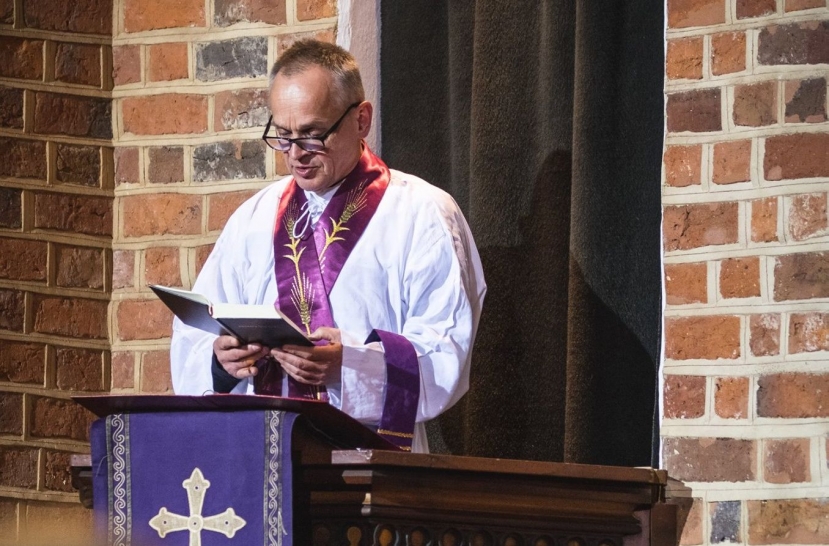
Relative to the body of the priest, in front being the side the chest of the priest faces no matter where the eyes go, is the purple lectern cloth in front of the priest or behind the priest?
in front

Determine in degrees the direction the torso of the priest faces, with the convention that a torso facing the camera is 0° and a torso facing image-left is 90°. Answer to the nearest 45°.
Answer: approximately 45°

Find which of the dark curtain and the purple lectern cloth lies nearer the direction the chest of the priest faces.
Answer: the purple lectern cloth

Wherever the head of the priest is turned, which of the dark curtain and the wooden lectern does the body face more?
the wooden lectern

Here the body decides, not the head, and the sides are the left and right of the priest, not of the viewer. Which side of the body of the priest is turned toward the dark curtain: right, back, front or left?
back
